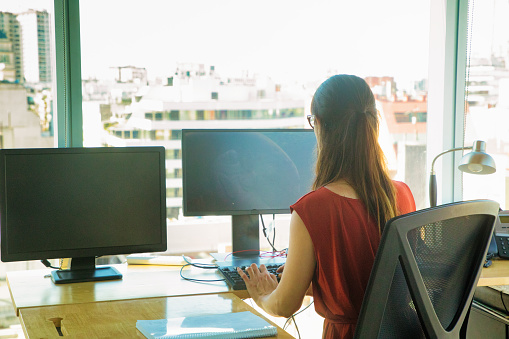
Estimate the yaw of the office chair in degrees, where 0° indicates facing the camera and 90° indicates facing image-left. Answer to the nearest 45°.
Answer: approximately 135°

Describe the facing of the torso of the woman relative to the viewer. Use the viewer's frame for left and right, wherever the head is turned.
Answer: facing away from the viewer and to the left of the viewer

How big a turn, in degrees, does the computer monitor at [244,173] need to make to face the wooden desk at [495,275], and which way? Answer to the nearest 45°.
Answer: approximately 90° to its left

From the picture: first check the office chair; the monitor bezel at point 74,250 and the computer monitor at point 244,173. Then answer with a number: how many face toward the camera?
2

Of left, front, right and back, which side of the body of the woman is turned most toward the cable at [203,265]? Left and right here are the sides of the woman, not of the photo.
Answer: front

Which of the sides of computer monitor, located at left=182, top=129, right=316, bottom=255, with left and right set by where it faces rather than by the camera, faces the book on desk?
front

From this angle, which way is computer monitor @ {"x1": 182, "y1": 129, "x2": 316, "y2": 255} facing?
toward the camera

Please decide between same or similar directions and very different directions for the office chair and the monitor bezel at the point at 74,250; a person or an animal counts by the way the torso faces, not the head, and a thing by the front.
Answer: very different directions

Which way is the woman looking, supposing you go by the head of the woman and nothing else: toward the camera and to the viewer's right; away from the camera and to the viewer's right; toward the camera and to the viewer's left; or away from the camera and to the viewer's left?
away from the camera and to the viewer's left

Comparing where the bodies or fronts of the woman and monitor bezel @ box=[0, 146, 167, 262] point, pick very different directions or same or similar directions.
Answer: very different directions

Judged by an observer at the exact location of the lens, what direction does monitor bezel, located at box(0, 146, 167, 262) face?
facing the viewer

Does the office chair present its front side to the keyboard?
yes
